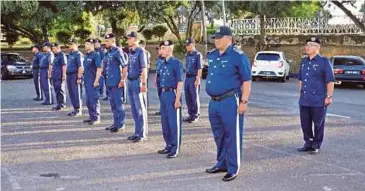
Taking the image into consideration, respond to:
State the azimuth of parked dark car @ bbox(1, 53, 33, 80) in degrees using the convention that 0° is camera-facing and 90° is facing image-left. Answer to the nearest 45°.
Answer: approximately 315°

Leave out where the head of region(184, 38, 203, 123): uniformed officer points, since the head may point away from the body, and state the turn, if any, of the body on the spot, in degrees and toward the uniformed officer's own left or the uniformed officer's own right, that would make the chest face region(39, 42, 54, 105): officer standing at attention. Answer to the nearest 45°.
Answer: approximately 90° to the uniformed officer's own right

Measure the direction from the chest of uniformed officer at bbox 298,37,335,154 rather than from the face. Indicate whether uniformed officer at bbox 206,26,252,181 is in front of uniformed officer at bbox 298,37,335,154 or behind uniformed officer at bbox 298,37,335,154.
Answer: in front

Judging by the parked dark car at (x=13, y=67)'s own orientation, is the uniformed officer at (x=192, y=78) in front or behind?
in front

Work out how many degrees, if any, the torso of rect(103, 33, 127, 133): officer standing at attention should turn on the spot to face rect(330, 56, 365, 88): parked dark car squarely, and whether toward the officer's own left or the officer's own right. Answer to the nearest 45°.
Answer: approximately 180°

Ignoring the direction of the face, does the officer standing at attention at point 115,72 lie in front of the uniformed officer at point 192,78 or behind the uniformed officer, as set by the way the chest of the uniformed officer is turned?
in front
